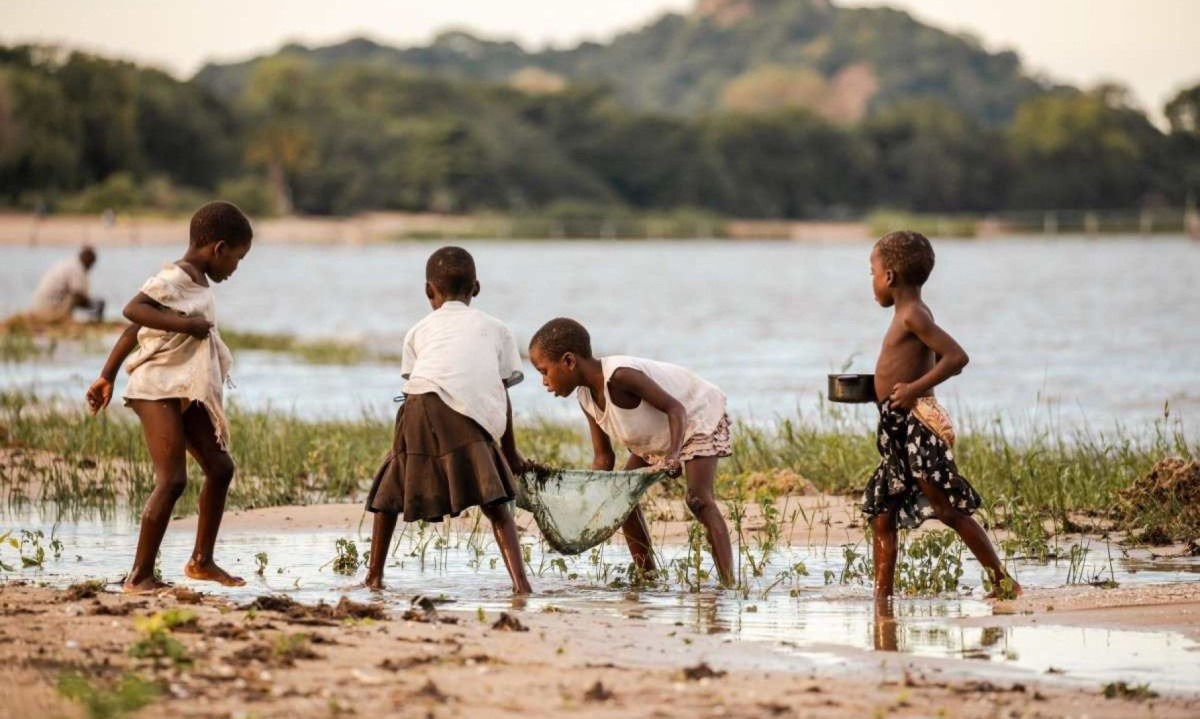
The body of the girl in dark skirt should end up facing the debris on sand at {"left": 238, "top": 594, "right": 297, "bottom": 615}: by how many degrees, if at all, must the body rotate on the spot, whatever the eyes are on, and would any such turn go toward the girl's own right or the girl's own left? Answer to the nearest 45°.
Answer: approximately 135° to the girl's own left

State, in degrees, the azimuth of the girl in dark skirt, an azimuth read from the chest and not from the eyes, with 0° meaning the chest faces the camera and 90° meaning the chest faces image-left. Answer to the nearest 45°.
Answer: approximately 180°

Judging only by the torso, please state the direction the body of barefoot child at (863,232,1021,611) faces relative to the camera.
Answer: to the viewer's left

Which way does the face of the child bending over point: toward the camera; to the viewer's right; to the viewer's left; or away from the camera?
to the viewer's left

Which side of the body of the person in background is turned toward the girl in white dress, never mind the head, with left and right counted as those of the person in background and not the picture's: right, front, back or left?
right

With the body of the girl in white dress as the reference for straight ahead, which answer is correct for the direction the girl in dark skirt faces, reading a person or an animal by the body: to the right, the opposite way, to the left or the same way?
to the left

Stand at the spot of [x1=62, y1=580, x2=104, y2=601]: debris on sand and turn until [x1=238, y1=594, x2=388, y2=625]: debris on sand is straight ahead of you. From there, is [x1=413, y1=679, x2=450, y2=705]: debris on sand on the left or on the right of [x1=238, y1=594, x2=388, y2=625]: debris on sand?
right

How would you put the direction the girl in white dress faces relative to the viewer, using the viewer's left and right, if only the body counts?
facing to the right of the viewer

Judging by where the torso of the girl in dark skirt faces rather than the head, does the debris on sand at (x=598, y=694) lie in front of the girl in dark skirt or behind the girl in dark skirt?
behind

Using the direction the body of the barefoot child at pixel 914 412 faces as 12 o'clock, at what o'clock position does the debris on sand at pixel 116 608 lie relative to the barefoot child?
The debris on sand is roughly at 11 o'clock from the barefoot child.

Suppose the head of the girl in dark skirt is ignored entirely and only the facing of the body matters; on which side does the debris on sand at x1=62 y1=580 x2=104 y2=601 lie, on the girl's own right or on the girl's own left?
on the girl's own left

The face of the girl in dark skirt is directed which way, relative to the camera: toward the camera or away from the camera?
away from the camera

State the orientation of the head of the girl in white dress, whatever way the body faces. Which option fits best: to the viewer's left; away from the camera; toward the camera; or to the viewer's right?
to the viewer's right

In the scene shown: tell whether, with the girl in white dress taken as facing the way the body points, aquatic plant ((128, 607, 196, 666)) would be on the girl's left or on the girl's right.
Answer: on the girl's right

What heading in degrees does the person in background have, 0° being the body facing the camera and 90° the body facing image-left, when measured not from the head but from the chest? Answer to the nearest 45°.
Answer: approximately 270°

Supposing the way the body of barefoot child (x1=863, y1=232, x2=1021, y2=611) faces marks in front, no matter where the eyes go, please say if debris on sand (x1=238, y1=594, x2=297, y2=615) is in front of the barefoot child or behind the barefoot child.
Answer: in front

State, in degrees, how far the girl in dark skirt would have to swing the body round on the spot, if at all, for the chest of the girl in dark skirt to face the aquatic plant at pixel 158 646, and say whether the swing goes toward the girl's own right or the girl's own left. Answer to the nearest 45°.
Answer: approximately 135° to the girl's own left

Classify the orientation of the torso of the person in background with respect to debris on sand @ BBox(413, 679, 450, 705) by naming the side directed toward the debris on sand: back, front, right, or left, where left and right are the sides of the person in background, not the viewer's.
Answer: right

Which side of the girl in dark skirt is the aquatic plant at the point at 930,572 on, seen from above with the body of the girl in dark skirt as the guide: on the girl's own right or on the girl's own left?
on the girl's own right
